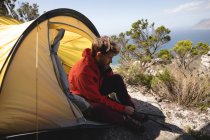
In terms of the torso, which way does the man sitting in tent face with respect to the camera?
to the viewer's right

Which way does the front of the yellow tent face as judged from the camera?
facing the viewer and to the right of the viewer

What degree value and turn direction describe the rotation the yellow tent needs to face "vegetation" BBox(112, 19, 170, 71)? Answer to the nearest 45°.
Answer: approximately 90° to its left

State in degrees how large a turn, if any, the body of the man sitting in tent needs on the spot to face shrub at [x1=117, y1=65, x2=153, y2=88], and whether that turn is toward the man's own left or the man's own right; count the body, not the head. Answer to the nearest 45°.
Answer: approximately 90° to the man's own left

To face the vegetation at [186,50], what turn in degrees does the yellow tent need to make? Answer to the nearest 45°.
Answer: approximately 90° to its left

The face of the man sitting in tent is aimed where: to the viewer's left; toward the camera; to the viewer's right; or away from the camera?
to the viewer's right

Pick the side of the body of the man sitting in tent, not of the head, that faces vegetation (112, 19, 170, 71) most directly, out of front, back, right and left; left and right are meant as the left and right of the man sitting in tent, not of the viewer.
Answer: left

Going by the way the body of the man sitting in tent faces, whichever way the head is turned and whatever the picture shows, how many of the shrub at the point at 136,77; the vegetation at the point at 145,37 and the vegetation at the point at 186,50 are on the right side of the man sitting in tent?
0
